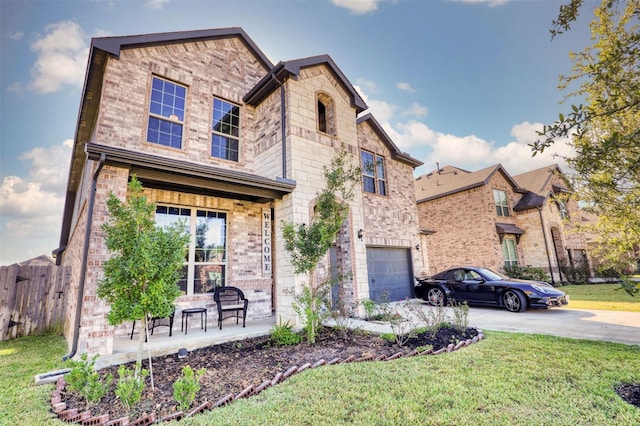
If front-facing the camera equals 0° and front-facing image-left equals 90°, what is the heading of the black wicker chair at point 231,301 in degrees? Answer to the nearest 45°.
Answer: approximately 0°

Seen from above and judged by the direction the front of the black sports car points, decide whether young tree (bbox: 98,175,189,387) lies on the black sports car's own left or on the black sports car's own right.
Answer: on the black sports car's own right

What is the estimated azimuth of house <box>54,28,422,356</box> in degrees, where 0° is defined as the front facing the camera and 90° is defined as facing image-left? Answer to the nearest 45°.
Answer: approximately 315°
